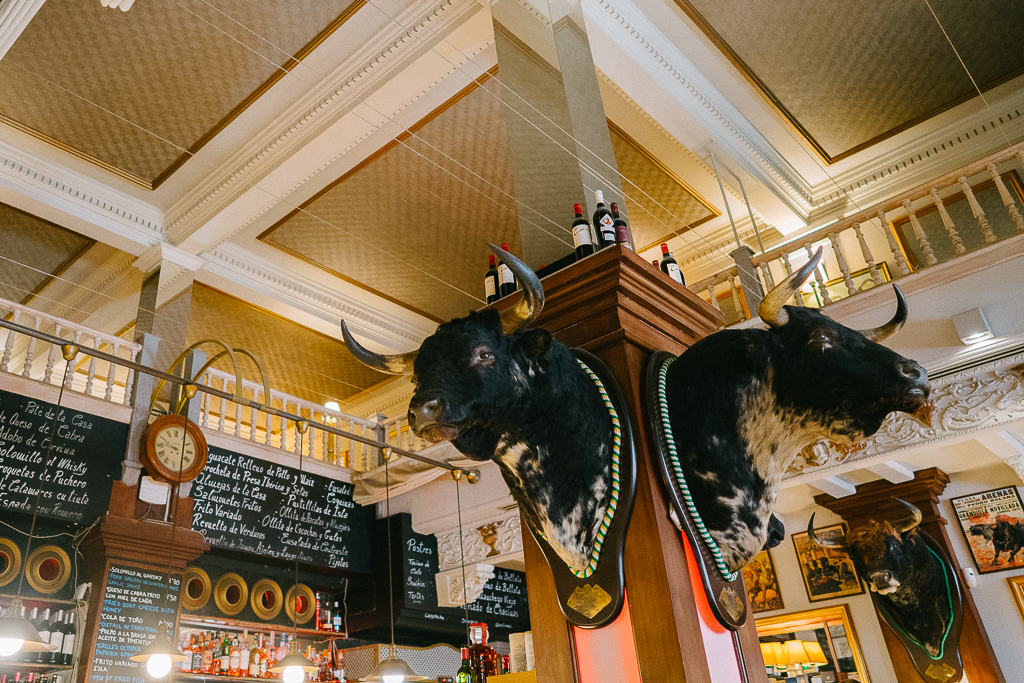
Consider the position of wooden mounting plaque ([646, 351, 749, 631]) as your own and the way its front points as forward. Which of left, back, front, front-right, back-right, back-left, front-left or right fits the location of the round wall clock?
back

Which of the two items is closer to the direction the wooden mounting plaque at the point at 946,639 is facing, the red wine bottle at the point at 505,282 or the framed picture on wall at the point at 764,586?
the red wine bottle

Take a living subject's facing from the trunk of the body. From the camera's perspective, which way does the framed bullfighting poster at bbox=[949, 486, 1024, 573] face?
toward the camera

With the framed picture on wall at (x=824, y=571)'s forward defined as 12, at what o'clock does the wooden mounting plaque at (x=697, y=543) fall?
The wooden mounting plaque is roughly at 12 o'clock from the framed picture on wall.

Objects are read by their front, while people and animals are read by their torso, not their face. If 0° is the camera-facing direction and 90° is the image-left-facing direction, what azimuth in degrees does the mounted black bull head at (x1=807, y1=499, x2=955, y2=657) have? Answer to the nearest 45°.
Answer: approximately 45°

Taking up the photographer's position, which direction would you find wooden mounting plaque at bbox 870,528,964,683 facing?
facing the viewer and to the left of the viewer

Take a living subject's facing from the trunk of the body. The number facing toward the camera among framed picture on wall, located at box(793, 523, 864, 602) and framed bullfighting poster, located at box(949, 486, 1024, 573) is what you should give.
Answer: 2

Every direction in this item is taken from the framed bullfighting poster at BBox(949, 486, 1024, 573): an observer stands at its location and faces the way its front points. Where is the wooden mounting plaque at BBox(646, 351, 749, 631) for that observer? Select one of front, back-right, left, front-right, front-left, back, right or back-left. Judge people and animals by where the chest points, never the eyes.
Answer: front

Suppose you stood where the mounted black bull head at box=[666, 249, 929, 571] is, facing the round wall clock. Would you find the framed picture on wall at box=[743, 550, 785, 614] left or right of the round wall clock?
right

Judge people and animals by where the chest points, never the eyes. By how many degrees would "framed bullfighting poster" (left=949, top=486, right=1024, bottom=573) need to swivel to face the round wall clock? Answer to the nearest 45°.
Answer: approximately 45° to its right

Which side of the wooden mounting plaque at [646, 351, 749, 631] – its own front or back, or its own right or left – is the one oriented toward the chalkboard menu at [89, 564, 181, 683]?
back

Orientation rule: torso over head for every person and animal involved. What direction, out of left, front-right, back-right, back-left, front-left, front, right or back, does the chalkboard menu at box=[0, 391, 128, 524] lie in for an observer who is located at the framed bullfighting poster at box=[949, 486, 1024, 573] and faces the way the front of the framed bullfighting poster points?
front-right

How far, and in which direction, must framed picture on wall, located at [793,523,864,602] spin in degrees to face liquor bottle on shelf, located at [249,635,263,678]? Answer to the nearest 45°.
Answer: approximately 45° to its right

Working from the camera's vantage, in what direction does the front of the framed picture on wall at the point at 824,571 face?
facing the viewer

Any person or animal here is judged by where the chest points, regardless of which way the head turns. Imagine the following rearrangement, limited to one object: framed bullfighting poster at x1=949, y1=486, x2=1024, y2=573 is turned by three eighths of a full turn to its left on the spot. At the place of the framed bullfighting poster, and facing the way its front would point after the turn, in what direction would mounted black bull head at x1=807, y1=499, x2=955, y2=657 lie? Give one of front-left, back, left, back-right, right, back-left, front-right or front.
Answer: back
